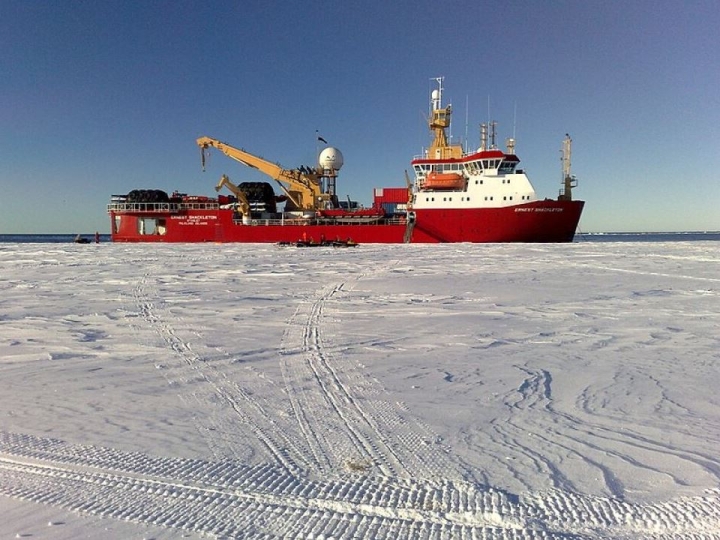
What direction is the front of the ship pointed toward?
to the viewer's right
